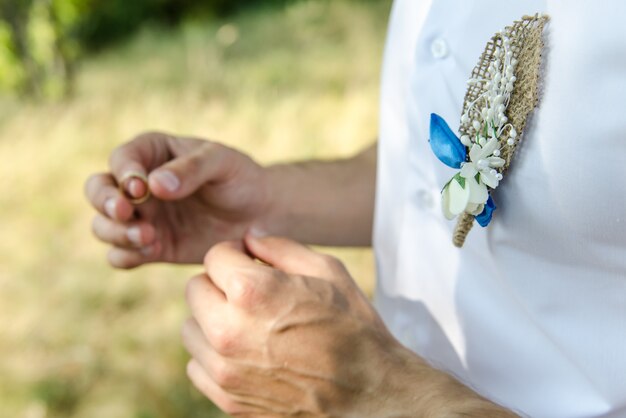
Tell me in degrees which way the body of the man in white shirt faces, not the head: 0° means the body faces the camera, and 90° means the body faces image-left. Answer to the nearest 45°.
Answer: approximately 45°
